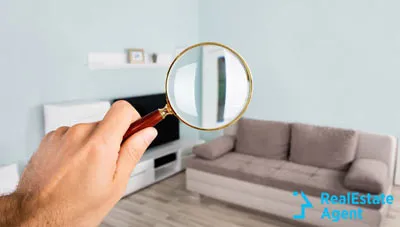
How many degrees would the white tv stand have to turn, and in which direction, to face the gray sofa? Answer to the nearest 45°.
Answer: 0° — it already faces it

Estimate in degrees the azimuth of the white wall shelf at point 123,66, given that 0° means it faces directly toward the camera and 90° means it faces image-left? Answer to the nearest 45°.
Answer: approximately 315°

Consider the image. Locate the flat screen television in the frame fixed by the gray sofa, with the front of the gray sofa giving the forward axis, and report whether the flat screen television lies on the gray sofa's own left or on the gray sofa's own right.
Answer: on the gray sofa's own right

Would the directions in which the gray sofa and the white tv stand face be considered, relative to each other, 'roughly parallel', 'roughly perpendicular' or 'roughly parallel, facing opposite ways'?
roughly perpendicular
